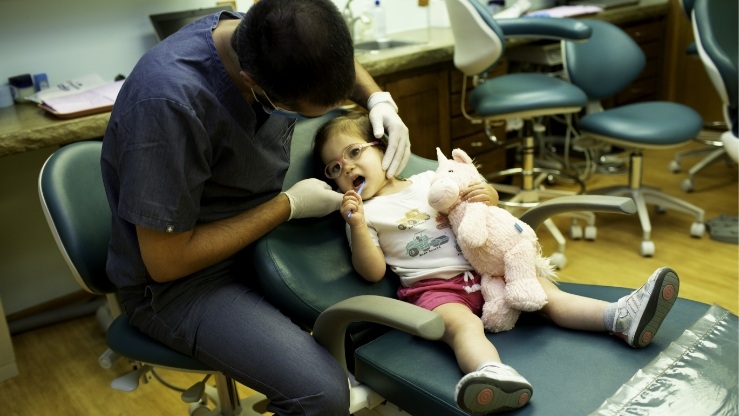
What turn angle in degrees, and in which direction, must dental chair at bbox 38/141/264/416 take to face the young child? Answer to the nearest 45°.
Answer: approximately 45° to its left

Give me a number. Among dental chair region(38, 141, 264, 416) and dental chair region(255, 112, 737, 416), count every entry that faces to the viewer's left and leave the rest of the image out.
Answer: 0

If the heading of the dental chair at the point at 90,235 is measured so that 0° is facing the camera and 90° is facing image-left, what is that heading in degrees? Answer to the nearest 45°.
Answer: approximately 315°

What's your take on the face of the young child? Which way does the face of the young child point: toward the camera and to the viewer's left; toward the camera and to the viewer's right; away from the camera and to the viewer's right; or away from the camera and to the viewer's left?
toward the camera and to the viewer's left

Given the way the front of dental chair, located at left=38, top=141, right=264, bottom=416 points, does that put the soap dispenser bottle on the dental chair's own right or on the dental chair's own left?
on the dental chair's own left

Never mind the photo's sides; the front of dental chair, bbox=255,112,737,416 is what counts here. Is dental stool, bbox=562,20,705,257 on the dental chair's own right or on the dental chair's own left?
on the dental chair's own left

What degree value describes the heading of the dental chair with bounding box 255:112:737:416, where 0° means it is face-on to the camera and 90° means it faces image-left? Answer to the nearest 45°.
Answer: approximately 315°

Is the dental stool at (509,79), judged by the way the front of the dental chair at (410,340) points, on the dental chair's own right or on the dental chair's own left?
on the dental chair's own left

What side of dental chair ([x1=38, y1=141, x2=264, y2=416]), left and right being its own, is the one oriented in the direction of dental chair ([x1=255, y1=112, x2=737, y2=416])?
front
